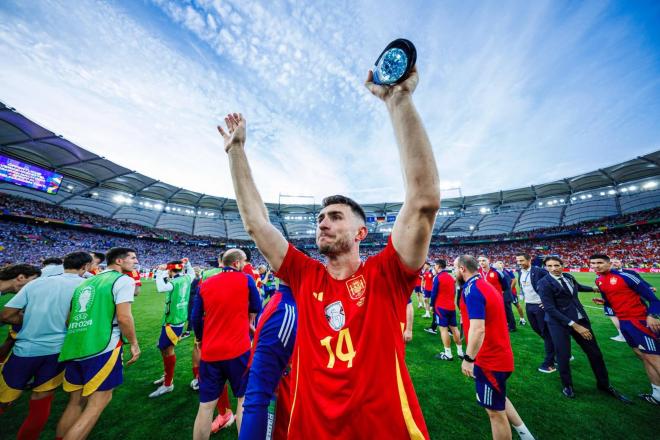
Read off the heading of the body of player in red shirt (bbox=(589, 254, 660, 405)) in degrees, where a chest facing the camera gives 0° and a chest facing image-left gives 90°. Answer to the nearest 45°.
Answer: approximately 45°

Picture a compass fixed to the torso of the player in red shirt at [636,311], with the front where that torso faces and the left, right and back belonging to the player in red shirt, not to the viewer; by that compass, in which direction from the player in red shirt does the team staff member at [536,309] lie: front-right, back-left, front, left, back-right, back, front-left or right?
right

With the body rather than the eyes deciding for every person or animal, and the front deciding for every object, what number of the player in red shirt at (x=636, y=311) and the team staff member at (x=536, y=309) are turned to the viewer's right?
0

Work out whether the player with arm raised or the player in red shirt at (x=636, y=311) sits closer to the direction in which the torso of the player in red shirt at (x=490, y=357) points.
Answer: the player in red shirt

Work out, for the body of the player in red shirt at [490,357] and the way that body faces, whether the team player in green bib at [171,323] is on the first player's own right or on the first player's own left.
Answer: on the first player's own left

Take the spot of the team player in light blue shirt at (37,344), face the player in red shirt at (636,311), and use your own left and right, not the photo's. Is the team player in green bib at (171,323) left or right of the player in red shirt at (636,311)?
left

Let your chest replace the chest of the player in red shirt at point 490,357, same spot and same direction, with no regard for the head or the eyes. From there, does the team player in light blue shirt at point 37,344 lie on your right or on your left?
on your left
